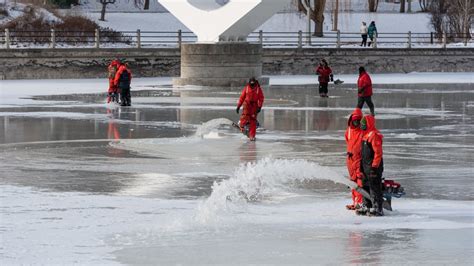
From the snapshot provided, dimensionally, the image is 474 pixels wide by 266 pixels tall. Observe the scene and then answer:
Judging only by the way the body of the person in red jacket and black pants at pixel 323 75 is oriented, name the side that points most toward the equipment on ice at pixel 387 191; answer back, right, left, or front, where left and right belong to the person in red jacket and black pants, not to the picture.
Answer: front

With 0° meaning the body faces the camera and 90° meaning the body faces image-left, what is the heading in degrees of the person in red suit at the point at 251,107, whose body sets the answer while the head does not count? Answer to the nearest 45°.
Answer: approximately 0°

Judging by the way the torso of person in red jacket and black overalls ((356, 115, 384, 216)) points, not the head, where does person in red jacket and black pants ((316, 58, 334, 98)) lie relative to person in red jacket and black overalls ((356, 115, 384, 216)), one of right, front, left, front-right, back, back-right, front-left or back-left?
right

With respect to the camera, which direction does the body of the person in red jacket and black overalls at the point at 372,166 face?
to the viewer's left

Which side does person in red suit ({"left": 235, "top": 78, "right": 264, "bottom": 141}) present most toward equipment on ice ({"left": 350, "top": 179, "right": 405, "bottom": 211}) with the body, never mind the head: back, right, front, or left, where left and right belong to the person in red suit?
front

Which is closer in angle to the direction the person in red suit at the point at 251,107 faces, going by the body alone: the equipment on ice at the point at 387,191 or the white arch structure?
the equipment on ice

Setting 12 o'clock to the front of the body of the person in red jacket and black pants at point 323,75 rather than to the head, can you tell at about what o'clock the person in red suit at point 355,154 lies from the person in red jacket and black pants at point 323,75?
the person in red suit at point 355,154 is roughly at 12 o'clock from the person in red jacket and black pants at point 323,75.

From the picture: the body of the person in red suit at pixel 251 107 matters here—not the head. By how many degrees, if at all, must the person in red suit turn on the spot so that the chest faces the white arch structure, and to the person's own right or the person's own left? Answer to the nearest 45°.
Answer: approximately 180°
